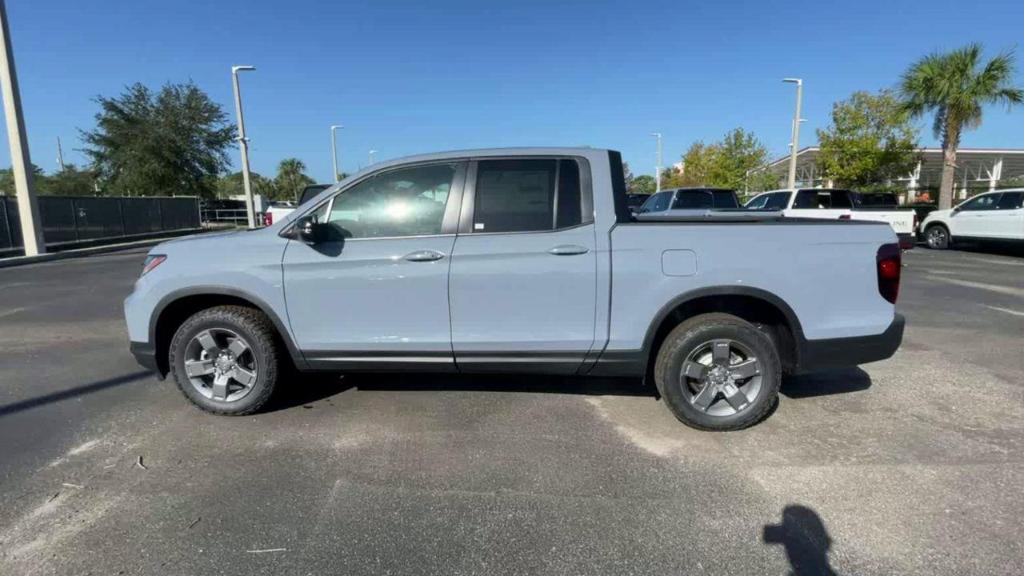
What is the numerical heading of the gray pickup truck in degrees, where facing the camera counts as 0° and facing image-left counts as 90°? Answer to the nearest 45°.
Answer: approximately 90°

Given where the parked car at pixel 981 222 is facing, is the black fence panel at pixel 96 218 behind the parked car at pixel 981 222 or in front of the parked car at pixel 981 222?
in front

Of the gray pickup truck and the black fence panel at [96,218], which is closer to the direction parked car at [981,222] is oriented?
the black fence panel

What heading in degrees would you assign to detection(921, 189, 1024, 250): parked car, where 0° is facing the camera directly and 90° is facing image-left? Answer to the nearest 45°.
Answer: approximately 90°

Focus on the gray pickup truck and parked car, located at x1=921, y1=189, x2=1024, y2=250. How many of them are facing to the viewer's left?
2

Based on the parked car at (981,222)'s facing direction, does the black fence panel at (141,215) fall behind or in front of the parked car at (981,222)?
in front

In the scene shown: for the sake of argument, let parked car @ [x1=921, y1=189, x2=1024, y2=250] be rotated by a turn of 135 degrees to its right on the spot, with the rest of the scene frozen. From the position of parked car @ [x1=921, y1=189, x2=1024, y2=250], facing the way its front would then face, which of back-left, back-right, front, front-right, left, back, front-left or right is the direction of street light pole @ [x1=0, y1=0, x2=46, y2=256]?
back

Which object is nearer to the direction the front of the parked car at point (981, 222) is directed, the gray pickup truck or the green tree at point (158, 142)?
the green tree
